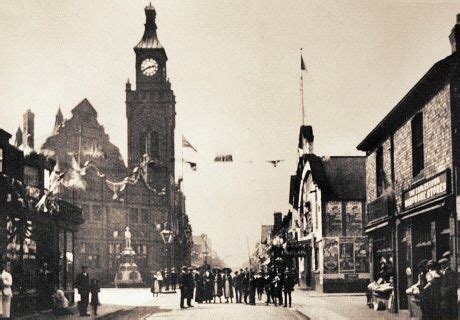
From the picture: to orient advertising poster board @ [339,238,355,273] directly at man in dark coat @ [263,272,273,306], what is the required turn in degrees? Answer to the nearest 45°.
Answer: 0° — it already faces them

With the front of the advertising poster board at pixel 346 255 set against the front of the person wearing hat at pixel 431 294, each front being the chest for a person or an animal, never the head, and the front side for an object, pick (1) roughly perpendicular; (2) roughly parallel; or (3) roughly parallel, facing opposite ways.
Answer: roughly perpendicular

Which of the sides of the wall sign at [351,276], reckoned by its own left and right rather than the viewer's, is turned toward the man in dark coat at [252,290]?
front
